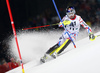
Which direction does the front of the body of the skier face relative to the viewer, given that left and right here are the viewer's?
facing the viewer
